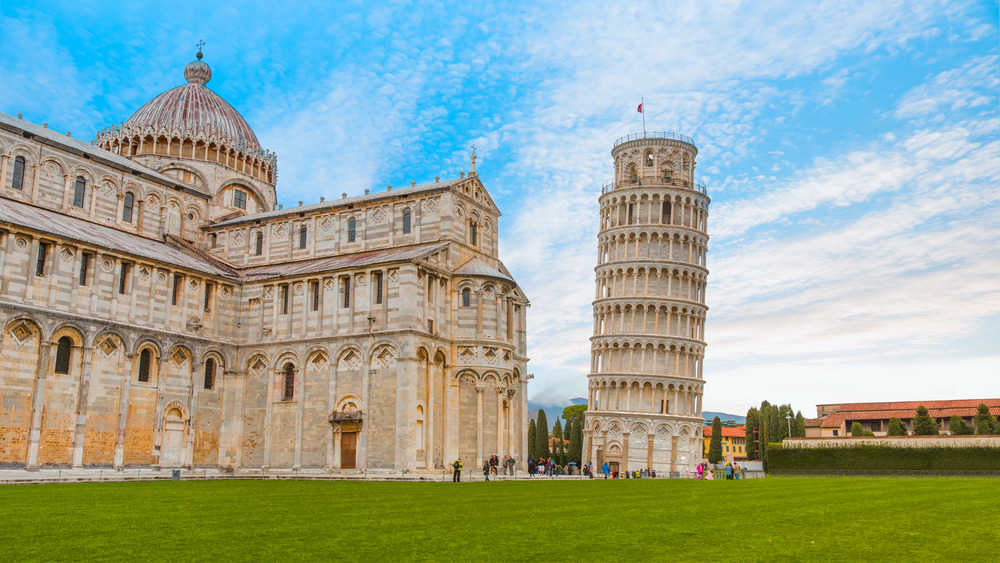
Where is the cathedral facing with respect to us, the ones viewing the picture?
facing the viewer and to the left of the viewer
